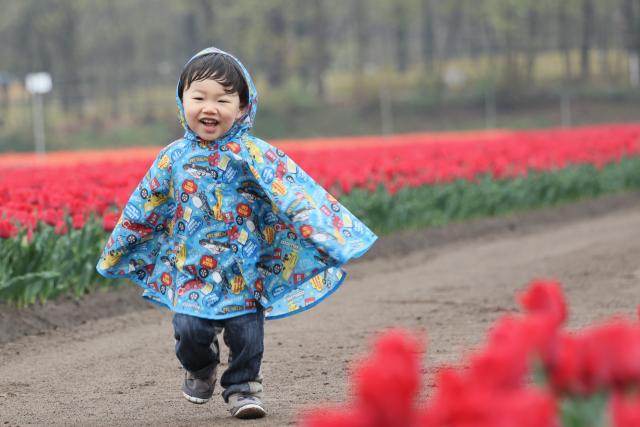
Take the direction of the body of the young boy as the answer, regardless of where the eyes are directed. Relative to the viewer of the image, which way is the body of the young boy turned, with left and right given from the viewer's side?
facing the viewer

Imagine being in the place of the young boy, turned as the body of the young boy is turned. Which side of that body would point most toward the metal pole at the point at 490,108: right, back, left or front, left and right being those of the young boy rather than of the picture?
back

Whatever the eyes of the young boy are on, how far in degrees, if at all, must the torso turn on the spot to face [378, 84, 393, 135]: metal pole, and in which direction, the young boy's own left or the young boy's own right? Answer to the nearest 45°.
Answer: approximately 180°
